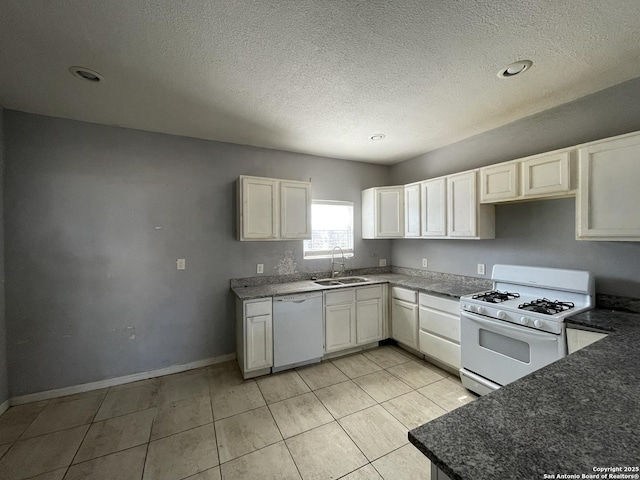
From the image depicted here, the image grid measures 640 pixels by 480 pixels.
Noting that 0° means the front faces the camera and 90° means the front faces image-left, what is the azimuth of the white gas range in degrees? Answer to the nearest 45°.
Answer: approximately 45°

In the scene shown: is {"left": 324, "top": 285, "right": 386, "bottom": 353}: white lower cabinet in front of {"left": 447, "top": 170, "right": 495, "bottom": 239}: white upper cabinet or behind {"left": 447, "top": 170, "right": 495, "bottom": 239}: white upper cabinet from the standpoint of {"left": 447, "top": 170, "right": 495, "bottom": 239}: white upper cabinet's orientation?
in front

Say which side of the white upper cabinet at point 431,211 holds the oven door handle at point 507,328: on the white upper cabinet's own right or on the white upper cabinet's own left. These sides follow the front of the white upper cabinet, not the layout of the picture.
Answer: on the white upper cabinet's own left

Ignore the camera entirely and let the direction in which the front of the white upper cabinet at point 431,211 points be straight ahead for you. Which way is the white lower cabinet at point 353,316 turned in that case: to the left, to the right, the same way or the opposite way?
to the left

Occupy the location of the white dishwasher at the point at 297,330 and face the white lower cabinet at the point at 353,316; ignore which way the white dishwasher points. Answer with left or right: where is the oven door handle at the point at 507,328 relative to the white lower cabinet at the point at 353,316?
right

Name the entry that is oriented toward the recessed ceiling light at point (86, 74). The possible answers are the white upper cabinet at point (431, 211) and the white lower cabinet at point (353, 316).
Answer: the white upper cabinet

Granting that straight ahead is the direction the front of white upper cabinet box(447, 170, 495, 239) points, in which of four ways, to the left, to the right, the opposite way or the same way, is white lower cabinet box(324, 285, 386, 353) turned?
to the left

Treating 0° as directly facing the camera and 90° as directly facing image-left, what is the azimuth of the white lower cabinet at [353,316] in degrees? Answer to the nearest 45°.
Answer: approximately 315°

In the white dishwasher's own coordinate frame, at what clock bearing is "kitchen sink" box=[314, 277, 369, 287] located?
The kitchen sink is roughly at 9 o'clock from the white dishwasher.
